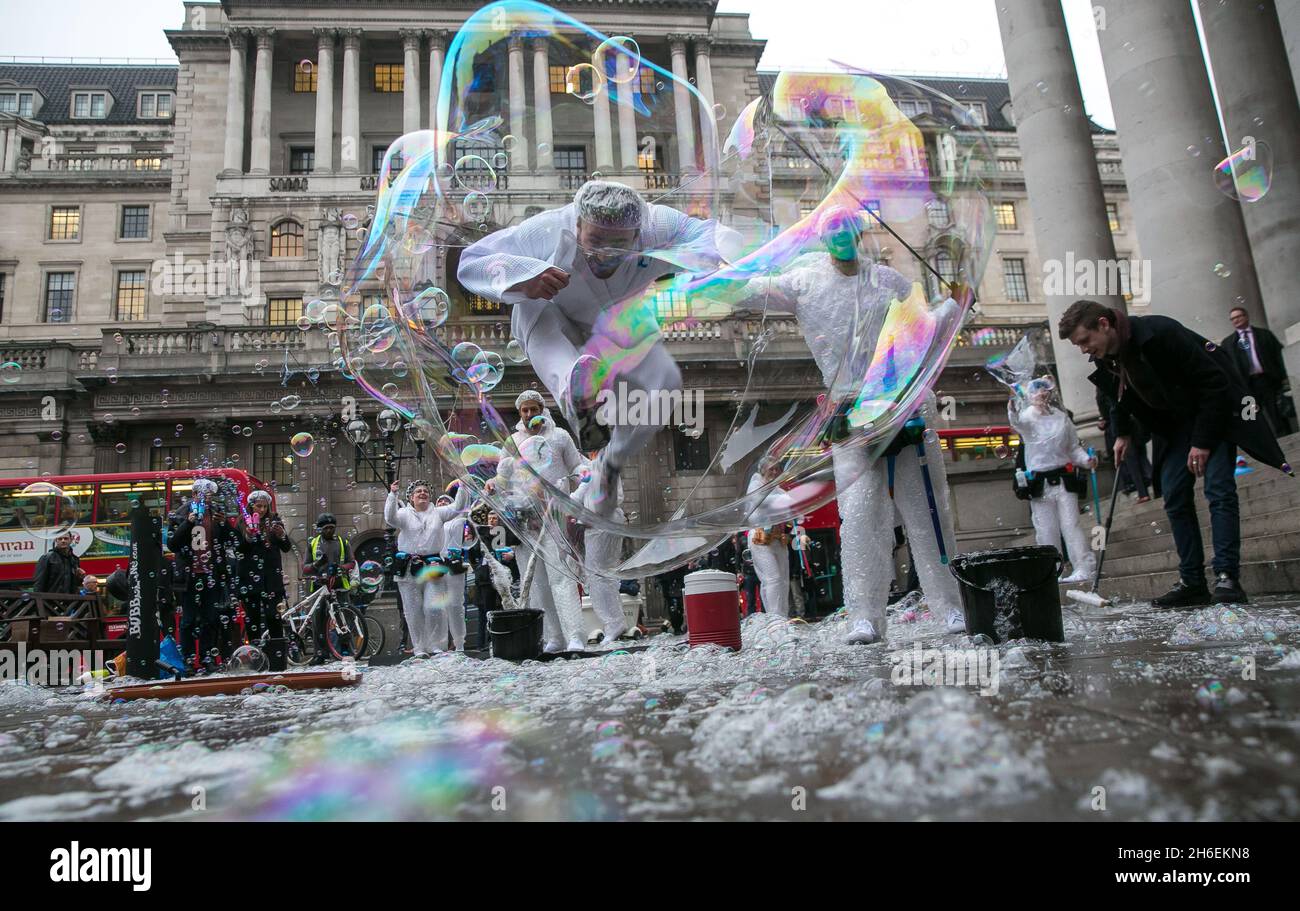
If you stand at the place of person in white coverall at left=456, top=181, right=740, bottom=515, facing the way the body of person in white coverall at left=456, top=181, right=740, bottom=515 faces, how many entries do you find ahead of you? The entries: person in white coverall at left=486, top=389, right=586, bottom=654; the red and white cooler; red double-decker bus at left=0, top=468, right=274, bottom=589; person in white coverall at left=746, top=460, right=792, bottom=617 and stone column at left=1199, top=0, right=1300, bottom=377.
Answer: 0

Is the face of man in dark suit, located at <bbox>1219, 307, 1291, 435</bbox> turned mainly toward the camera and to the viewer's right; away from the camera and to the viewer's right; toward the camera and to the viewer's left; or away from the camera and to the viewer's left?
toward the camera and to the viewer's left

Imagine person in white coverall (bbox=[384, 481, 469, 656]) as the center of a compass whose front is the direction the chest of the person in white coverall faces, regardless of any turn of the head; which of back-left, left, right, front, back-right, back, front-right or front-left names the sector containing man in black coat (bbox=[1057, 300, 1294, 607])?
front-left

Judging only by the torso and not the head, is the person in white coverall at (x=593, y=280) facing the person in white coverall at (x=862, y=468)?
no

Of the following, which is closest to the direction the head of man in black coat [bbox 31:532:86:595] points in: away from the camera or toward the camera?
toward the camera

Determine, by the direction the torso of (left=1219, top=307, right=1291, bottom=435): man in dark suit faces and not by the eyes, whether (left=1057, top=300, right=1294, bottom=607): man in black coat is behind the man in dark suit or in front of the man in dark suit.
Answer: in front

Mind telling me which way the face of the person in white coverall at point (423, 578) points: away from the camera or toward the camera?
toward the camera

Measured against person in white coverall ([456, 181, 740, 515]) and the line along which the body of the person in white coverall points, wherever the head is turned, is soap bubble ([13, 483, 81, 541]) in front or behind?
behind

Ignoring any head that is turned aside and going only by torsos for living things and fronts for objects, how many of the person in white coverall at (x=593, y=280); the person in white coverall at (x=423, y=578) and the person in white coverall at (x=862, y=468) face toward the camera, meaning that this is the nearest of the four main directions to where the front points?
3

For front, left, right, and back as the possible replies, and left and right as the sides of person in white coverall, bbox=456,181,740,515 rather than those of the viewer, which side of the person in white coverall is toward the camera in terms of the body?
front

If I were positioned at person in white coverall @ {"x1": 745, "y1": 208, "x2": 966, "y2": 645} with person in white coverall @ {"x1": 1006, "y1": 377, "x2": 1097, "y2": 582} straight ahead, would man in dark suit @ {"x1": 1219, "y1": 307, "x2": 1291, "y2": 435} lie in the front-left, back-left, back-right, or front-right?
front-right

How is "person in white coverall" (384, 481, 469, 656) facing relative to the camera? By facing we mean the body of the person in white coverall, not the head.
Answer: toward the camera

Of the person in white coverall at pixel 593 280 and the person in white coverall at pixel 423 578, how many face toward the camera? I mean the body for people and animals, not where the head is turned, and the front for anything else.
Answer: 2
